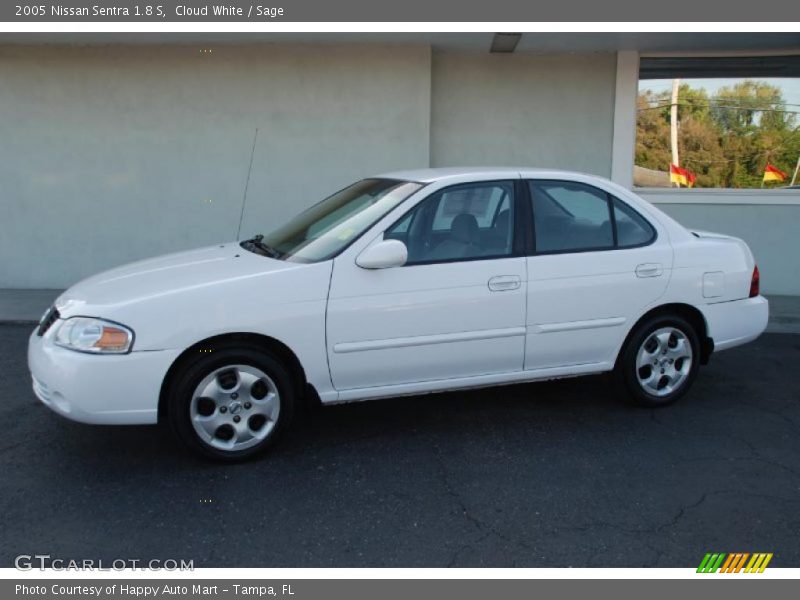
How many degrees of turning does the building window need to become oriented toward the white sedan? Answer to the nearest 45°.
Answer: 0° — it already faces it

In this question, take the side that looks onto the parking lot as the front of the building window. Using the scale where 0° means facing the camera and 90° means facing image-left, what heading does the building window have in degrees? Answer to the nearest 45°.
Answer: approximately 0°
